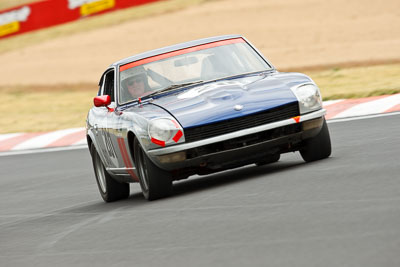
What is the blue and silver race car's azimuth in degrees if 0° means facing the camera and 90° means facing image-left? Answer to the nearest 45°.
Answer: approximately 0°
